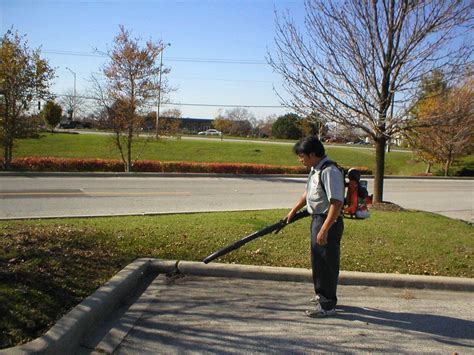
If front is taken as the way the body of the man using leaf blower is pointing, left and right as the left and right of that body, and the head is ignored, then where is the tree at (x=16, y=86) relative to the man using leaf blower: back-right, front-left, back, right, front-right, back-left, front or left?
front-right

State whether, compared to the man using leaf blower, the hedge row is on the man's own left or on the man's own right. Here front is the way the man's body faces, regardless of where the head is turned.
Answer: on the man's own right

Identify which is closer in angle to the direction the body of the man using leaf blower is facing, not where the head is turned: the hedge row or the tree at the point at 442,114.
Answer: the hedge row

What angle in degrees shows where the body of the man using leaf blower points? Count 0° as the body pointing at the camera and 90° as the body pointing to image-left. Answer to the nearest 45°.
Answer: approximately 90°

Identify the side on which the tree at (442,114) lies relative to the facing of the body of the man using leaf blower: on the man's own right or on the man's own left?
on the man's own right

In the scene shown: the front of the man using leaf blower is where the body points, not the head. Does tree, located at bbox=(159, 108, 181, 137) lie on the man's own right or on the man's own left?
on the man's own right
